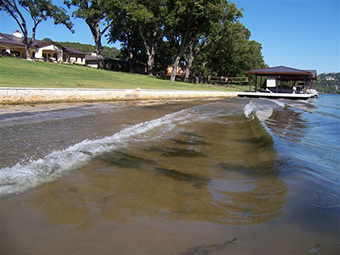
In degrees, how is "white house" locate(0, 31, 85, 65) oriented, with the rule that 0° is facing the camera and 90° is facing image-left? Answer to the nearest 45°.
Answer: approximately 315°
